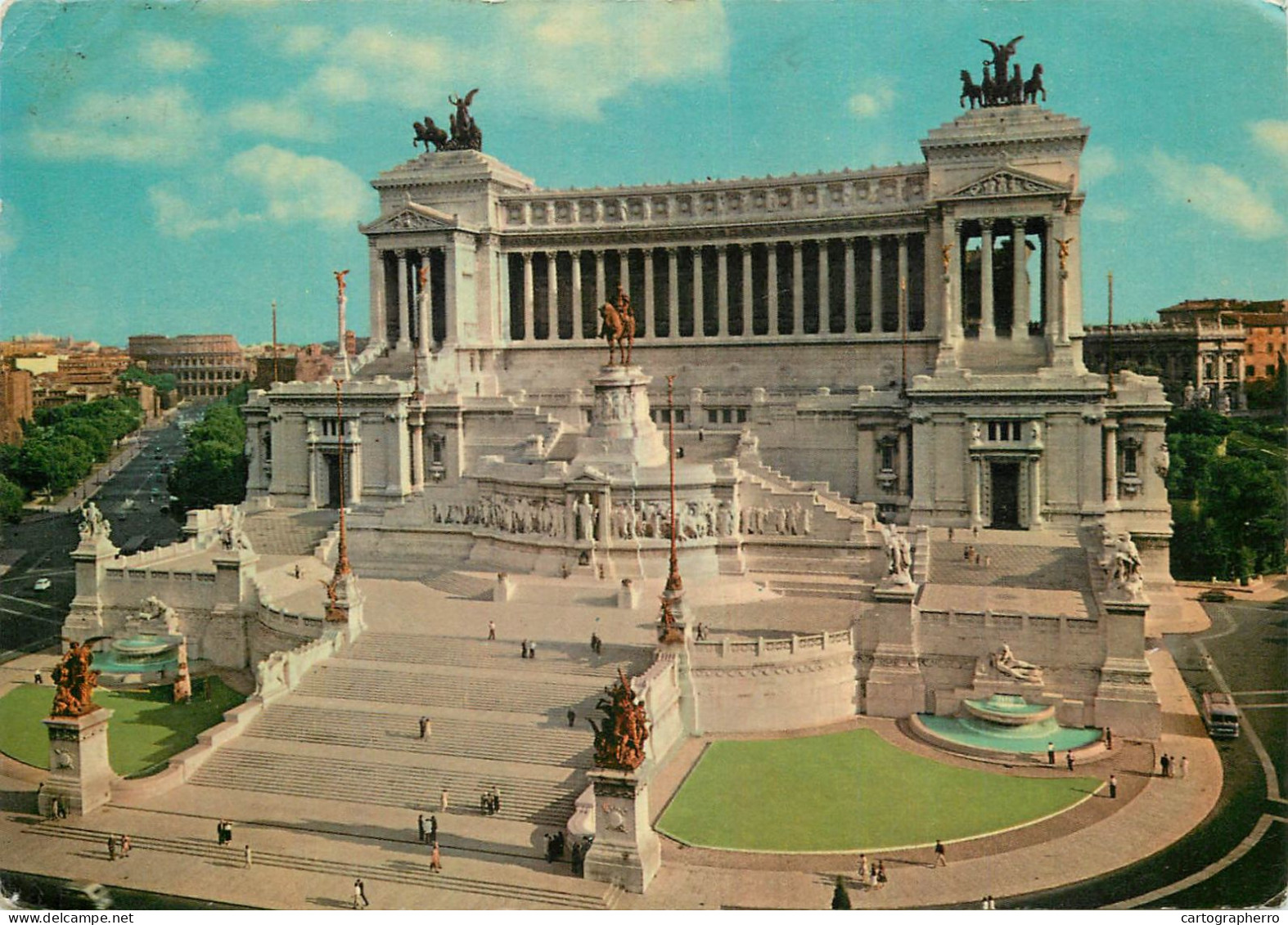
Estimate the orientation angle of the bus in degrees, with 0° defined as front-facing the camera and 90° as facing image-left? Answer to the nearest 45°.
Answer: approximately 0°

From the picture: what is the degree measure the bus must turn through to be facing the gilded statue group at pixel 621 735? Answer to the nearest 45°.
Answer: approximately 45° to its right
